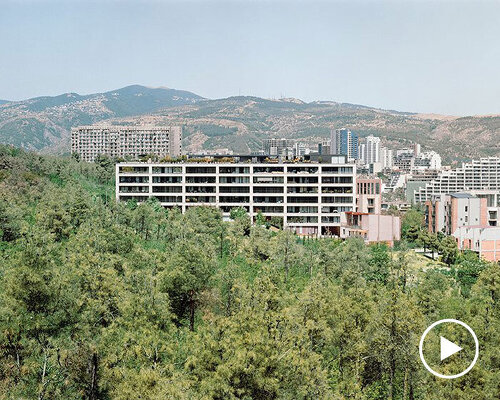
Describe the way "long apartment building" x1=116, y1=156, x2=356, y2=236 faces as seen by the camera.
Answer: facing the viewer

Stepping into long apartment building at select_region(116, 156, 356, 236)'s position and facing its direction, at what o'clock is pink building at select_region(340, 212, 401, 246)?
The pink building is roughly at 10 o'clock from the long apartment building.
